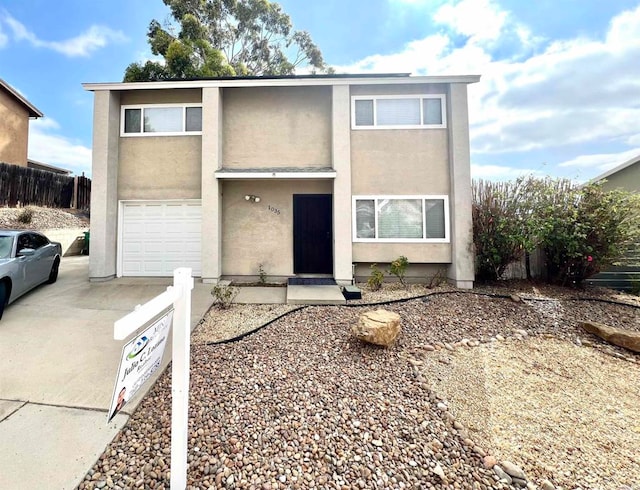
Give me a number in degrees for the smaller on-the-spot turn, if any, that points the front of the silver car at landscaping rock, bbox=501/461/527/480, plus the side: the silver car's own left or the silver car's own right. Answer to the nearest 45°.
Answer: approximately 45° to the silver car's own left

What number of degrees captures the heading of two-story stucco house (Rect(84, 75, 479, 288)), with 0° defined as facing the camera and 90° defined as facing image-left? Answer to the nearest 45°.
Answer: approximately 0°

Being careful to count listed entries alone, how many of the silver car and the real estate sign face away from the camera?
0

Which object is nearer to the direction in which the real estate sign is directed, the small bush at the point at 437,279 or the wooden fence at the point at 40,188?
the small bush

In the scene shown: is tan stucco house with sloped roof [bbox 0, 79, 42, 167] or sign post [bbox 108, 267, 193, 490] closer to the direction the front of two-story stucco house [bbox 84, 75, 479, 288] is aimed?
the sign post

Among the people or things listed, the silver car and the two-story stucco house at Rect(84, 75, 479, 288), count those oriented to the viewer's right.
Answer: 0

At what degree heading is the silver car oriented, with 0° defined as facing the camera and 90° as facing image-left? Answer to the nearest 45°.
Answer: approximately 45°

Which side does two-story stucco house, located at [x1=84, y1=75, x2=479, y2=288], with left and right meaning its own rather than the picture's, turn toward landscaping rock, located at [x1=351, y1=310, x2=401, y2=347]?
front
